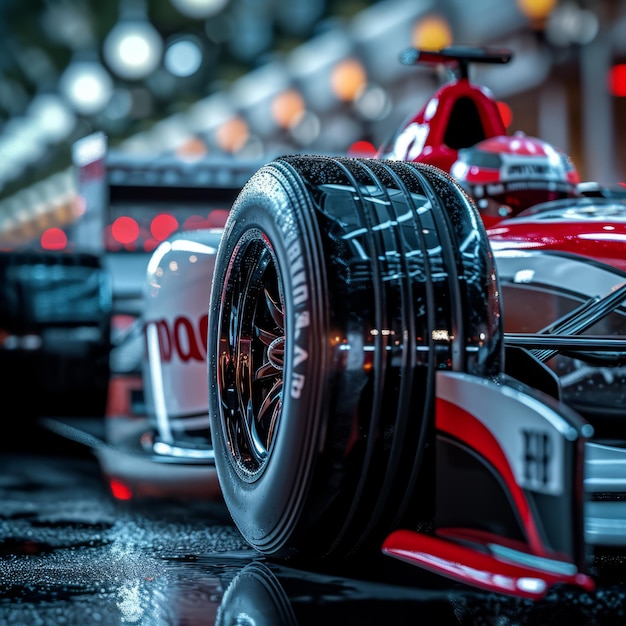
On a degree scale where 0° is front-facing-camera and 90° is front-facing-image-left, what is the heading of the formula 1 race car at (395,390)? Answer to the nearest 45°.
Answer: approximately 315°
